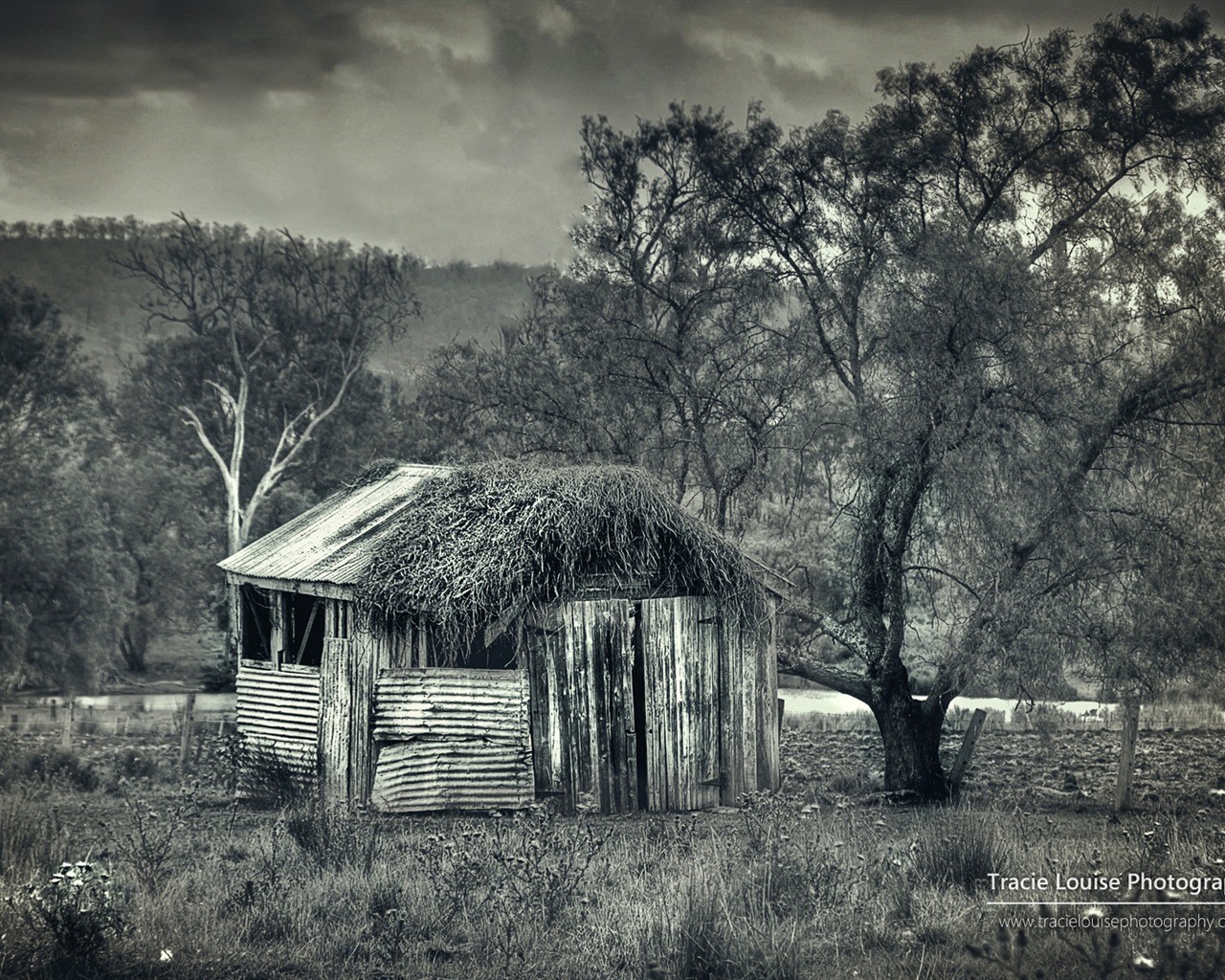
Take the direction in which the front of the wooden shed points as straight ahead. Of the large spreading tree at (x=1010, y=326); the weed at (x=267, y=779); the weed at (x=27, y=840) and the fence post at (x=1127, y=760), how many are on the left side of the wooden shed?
2

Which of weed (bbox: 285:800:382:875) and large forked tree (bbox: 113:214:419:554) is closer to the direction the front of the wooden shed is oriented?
the weed

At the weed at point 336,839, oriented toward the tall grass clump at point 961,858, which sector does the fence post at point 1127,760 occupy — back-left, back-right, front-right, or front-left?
front-left

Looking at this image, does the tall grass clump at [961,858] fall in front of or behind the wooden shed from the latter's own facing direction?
in front

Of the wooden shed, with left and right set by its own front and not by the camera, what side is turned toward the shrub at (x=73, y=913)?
front

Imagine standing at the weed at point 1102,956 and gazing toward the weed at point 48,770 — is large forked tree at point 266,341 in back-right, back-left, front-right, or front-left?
front-right

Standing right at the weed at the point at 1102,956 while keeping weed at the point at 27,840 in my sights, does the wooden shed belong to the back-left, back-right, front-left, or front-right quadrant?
front-right

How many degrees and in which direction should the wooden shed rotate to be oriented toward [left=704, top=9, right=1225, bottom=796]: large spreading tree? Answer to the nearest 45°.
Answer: approximately 90° to its left

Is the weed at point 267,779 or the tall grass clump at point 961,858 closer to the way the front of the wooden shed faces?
the tall grass clump

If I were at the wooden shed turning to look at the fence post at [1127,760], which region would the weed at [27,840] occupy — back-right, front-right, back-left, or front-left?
back-right

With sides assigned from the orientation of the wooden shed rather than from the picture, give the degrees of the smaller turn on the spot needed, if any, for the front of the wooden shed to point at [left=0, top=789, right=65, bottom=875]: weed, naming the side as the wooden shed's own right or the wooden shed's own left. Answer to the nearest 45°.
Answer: approximately 45° to the wooden shed's own right

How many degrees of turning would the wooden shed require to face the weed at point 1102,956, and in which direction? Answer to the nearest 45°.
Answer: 0° — it already faces it

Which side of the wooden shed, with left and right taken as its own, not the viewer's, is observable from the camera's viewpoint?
front

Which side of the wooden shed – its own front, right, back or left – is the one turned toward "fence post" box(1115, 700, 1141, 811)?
left

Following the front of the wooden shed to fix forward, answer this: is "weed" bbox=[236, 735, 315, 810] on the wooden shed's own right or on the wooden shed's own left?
on the wooden shed's own right
